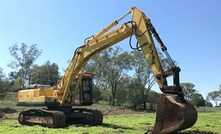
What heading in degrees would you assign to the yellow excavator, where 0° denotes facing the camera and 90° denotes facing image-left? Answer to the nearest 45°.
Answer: approximately 315°
